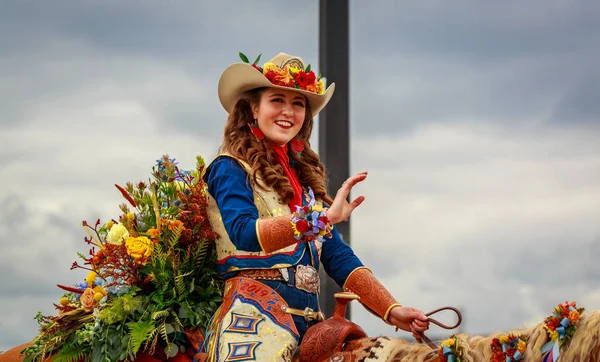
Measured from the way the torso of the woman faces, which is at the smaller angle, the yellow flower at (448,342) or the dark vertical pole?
the yellow flower

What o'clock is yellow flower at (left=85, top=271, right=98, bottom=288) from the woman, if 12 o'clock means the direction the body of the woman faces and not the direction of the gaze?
The yellow flower is roughly at 5 o'clock from the woman.

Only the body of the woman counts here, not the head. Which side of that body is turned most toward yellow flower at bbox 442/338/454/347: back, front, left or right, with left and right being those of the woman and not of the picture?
front

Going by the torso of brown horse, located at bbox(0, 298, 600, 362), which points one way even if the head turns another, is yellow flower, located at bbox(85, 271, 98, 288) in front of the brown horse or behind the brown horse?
behind

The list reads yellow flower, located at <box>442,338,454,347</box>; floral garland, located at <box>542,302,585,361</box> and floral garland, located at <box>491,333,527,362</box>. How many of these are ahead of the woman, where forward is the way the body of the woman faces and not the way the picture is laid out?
3

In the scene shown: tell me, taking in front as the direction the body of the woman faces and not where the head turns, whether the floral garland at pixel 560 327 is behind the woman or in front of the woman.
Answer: in front

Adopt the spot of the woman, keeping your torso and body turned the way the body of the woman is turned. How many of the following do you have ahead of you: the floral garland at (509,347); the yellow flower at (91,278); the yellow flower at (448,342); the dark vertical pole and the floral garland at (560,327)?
3

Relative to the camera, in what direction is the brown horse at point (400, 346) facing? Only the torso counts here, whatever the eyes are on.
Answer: to the viewer's right

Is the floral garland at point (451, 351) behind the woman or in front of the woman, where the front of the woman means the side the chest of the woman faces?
in front
